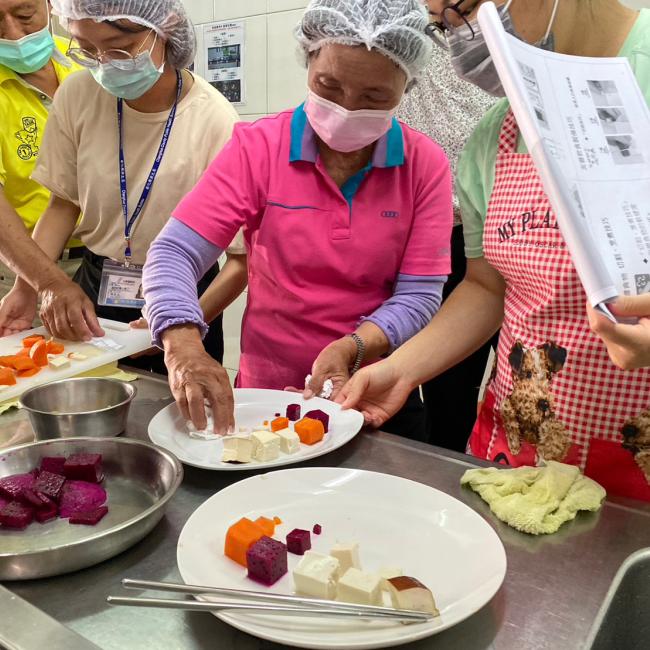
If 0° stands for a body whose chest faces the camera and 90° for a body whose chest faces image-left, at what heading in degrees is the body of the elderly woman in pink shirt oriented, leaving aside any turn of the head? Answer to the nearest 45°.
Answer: approximately 0°

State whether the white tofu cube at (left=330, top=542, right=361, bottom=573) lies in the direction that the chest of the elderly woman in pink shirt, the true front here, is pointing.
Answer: yes

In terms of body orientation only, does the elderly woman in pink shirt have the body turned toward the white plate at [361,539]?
yes

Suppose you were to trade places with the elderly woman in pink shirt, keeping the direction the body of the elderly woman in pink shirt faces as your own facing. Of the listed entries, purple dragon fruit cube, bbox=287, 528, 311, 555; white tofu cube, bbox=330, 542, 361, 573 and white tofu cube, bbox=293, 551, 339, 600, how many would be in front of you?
3

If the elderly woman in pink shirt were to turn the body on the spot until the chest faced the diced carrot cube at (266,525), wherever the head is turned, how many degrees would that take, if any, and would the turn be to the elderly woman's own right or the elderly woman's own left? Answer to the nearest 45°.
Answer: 0° — they already face it

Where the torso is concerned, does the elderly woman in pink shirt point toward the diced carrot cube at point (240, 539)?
yes
